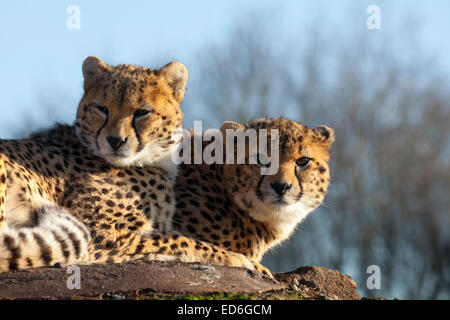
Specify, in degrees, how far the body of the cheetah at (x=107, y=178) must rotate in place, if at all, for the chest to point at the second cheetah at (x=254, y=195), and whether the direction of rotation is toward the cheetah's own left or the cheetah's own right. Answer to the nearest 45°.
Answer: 0° — it already faces it

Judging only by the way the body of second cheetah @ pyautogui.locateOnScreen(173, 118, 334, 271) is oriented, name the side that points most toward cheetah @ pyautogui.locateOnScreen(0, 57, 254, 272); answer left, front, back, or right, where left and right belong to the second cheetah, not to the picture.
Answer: right

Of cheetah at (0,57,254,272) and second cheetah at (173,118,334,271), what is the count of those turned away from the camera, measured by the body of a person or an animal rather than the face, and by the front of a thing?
0

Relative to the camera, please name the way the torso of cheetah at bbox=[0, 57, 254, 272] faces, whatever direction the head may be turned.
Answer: to the viewer's right
